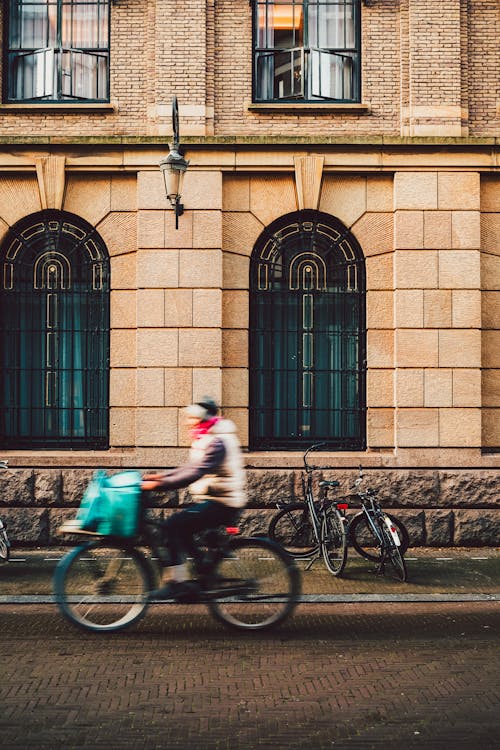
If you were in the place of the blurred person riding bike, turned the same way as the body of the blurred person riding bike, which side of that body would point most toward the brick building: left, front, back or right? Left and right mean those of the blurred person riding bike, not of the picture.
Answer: right

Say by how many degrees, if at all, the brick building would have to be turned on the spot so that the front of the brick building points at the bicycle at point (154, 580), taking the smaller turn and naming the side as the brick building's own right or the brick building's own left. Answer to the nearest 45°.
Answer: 0° — it already faces it

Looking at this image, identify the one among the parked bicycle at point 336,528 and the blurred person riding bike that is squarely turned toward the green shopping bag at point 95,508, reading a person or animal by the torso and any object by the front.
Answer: the blurred person riding bike

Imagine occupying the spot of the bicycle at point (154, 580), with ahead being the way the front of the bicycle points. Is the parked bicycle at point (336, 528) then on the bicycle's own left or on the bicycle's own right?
on the bicycle's own right

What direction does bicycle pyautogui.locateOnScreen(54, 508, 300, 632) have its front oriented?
to the viewer's left

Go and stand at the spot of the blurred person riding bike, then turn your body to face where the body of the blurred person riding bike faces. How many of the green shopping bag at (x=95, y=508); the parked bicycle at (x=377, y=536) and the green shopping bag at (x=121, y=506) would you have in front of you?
2

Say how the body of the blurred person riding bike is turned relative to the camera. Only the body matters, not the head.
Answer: to the viewer's left

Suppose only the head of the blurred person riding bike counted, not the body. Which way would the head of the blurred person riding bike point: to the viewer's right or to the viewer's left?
to the viewer's left

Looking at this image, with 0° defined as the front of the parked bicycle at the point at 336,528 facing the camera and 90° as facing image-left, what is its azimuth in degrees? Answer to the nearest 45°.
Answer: approximately 135°

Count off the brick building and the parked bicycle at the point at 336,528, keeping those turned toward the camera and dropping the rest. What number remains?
1

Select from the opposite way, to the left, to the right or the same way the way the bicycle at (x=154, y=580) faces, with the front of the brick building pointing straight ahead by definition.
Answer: to the right

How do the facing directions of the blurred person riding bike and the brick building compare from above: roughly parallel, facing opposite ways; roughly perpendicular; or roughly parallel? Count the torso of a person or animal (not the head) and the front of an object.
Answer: roughly perpendicular

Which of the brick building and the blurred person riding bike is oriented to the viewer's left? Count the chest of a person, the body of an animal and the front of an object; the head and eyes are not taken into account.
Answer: the blurred person riding bike

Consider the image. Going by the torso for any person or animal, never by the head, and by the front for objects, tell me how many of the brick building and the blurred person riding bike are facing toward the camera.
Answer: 1
